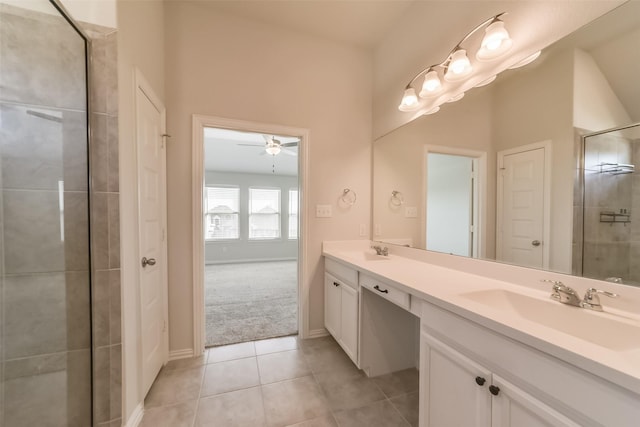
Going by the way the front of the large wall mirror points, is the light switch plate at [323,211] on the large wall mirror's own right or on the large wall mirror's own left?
on the large wall mirror's own right

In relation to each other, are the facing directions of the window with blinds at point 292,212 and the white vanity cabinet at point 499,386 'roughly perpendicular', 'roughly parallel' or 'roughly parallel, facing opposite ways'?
roughly perpendicular

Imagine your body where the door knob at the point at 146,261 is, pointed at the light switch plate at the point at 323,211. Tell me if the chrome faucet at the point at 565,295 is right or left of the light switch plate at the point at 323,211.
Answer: right

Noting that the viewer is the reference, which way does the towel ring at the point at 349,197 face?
facing the viewer

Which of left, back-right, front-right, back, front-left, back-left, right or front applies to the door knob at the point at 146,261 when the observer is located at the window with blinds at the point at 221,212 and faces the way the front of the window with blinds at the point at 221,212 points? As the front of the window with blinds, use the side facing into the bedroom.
front

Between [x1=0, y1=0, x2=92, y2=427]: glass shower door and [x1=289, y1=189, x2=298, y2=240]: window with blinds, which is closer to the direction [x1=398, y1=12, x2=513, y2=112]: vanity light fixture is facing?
the glass shower door

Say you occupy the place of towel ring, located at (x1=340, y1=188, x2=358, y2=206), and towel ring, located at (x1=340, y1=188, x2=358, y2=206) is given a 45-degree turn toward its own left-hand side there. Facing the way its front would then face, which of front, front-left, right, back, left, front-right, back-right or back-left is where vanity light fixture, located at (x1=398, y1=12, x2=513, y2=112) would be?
front

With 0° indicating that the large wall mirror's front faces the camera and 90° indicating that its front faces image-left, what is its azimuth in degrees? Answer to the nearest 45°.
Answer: approximately 45°

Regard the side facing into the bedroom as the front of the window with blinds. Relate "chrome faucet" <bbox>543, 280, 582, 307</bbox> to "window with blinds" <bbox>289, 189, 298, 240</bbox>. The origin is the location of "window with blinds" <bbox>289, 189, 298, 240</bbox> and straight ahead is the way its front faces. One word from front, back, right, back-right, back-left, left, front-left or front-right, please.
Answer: front

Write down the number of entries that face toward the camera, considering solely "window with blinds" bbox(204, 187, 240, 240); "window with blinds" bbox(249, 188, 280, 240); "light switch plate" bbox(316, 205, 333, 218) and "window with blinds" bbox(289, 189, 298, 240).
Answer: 4

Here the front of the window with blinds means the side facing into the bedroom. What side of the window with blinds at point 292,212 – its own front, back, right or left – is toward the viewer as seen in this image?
front

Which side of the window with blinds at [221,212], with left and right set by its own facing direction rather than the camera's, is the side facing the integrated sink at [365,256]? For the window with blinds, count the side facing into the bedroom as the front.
front

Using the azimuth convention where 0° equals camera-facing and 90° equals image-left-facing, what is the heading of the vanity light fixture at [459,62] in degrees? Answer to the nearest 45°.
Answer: approximately 45°

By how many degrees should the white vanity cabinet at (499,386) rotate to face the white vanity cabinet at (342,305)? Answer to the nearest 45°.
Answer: approximately 90° to its right

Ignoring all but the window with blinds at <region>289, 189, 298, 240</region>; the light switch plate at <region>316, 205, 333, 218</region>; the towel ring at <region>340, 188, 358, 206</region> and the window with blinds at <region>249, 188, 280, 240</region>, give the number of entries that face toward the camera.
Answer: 4

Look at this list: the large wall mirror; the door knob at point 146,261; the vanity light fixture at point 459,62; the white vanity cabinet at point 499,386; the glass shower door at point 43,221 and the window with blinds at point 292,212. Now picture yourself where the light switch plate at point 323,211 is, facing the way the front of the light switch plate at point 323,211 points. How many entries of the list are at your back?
1

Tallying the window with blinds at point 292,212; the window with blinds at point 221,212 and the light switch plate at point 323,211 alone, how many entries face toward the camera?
3

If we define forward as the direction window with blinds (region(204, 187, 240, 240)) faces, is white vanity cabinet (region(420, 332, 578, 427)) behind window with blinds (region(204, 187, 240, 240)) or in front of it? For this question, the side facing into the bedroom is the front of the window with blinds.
in front
